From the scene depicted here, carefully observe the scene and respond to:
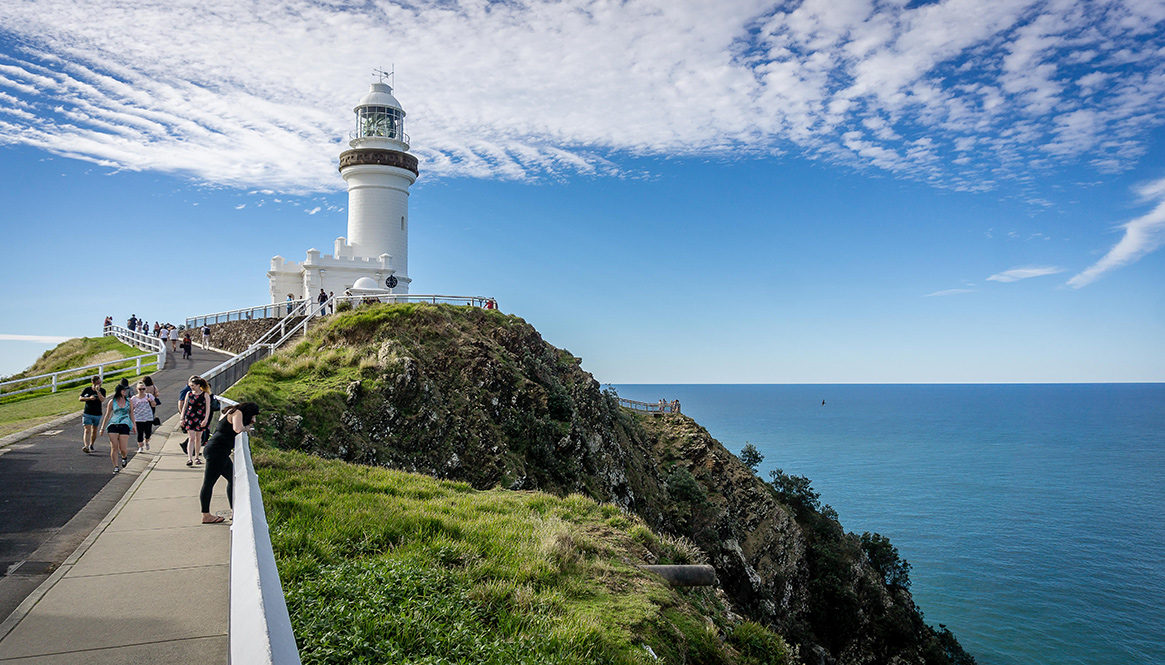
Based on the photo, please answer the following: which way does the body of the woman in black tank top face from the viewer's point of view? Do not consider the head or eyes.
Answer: to the viewer's right

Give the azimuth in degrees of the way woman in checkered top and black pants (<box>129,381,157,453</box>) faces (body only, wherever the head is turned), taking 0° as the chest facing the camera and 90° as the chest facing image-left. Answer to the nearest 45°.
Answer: approximately 0°

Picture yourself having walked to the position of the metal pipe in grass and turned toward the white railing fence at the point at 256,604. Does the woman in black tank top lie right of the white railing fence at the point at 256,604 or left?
right

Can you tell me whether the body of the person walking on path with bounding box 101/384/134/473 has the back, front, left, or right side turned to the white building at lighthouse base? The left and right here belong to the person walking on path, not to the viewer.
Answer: back

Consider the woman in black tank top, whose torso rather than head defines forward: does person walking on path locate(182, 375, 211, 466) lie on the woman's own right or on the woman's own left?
on the woman's own left

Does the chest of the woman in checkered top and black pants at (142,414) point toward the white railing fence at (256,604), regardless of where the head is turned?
yes

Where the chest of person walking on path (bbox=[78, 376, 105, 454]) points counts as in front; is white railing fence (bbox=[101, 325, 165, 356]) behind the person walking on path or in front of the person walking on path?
behind

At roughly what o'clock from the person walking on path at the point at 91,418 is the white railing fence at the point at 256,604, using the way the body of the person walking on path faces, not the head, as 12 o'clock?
The white railing fence is roughly at 12 o'clock from the person walking on path.

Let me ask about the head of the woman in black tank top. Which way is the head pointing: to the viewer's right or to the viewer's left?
to the viewer's right

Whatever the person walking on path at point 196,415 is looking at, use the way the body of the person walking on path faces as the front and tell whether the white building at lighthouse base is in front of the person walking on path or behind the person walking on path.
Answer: behind

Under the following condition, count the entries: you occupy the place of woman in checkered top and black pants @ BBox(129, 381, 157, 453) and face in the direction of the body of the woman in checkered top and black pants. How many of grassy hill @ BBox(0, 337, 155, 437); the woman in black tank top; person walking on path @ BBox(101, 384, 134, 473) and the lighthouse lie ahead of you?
2

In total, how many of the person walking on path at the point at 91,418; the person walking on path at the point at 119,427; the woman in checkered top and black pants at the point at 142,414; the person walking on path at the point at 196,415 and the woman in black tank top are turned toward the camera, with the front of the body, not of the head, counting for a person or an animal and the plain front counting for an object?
4

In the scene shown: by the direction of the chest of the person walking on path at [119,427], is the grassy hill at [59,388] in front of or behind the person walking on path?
behind

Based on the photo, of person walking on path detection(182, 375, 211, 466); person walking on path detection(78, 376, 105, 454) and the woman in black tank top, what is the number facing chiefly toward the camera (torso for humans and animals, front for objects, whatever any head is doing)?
2

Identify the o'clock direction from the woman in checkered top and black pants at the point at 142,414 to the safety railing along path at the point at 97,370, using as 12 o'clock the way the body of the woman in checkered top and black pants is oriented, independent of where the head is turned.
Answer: The safety railing along path is roughly at 6 o'clock from the woman in checkered top and black pants.
